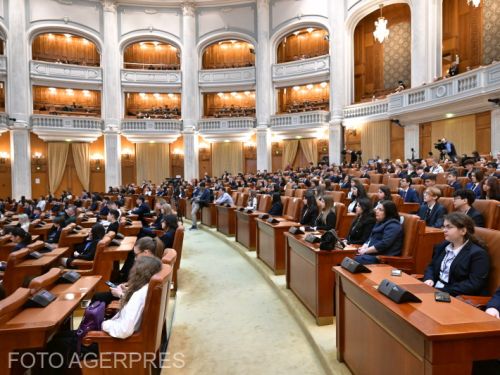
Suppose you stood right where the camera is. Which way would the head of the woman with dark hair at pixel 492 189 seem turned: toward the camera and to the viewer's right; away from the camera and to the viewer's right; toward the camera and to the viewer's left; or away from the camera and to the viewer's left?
toward the camera and to the viewer's left

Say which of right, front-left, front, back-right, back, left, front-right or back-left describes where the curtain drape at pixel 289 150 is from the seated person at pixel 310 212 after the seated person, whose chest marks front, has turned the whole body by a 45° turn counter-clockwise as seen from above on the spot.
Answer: back-right

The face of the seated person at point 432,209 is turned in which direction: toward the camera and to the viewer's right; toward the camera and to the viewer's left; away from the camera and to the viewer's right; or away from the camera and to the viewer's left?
toward the camera and to the viewer's left

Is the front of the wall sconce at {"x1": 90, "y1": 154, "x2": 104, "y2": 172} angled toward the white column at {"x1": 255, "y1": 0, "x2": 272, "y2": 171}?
no

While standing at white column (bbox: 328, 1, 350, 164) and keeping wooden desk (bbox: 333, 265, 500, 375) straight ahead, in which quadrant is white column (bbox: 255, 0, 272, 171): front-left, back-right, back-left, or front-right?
back-right

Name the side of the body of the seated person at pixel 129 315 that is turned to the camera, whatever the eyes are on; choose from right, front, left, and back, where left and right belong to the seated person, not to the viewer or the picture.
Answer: left
